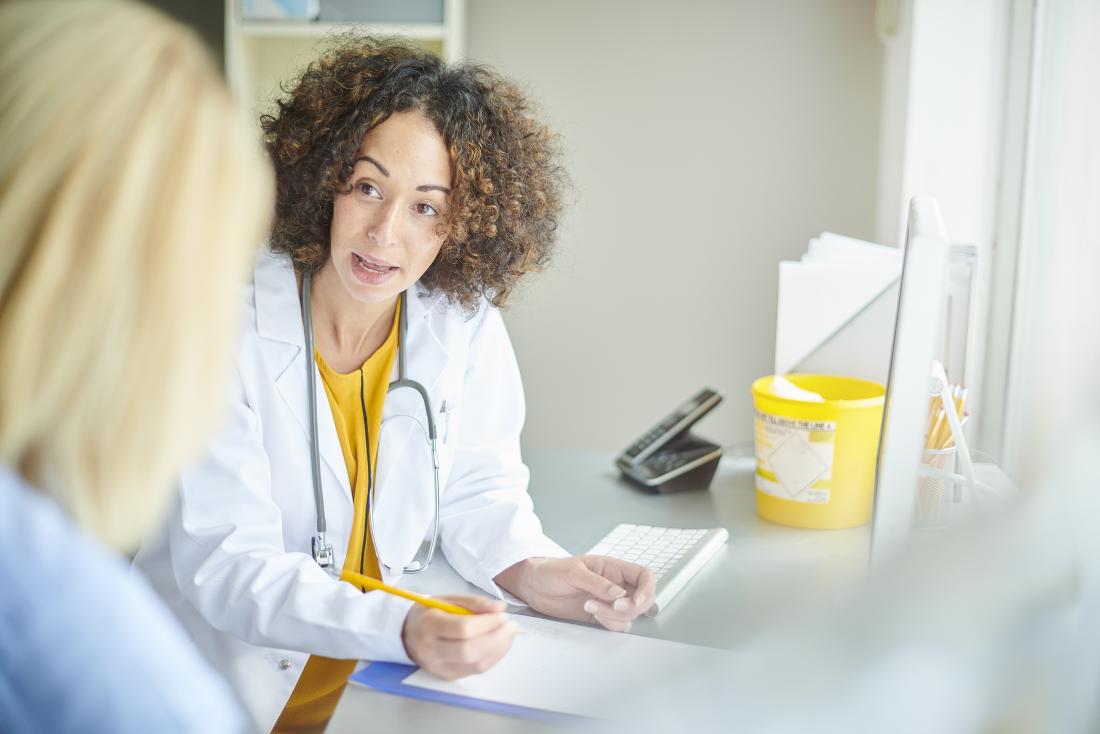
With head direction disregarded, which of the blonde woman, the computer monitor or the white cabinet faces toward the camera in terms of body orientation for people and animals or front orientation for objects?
the white cabinet

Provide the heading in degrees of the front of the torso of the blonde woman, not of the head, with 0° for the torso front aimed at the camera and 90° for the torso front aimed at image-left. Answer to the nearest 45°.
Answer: approximately 225°

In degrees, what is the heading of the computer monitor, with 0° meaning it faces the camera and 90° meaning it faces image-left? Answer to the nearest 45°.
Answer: approximately 90°

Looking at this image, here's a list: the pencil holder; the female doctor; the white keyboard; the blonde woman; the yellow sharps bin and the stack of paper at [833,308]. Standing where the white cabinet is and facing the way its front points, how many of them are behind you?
0

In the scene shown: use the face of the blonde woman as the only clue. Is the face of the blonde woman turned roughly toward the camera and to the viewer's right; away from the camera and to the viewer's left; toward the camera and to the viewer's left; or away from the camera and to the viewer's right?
away from the camera and to the viewer's right

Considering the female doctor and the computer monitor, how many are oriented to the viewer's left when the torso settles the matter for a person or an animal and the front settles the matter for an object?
1

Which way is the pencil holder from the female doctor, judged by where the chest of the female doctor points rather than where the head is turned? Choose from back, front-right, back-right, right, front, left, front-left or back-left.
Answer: front-left

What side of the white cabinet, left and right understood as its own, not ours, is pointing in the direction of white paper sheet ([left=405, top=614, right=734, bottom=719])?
front

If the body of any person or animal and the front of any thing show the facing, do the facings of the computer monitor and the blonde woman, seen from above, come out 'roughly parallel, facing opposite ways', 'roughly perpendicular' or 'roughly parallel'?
roughly perpendicular

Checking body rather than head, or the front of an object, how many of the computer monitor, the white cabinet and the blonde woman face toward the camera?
1

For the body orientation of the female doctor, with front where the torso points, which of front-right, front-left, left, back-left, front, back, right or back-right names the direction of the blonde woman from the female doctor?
front-right

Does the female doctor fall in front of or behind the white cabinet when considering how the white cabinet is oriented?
in front

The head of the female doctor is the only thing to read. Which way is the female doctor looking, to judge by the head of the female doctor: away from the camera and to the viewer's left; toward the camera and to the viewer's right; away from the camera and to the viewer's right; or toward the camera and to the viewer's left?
toward the camera and to the viewer's left

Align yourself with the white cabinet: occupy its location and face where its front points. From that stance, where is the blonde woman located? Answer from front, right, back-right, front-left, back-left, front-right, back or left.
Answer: front

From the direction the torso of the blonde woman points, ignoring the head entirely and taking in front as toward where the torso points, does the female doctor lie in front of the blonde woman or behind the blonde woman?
in front

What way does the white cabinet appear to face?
toward the camera
